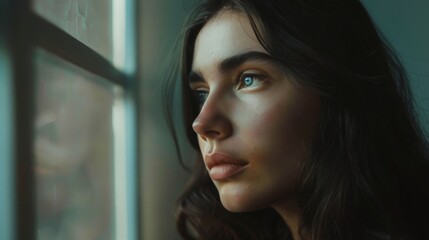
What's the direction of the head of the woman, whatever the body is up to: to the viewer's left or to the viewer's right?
to the viewer's left
